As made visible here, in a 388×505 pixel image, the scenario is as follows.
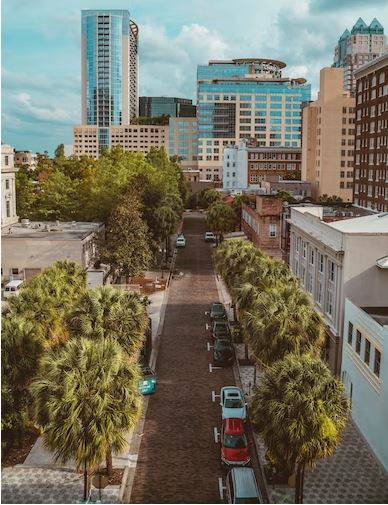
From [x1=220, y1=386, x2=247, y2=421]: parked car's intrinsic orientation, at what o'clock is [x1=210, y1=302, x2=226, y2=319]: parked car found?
[x1=210, y1=302, x2=226, y2=319]: parked car is roughly at 6 o'clock from [x1=220, y1=386, x2=247, y2=421]: parked car.

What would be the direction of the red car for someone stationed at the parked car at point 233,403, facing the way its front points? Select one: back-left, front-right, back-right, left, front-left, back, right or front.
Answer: back

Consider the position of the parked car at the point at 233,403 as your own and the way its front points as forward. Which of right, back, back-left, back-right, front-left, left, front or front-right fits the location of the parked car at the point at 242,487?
back

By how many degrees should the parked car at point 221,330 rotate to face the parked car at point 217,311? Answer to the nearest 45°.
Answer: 0° — it already faces it

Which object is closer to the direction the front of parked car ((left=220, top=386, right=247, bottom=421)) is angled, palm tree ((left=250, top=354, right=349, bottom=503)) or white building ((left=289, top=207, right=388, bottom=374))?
the white building

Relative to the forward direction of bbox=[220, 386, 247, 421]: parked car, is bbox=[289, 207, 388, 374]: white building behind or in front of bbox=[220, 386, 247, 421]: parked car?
in front

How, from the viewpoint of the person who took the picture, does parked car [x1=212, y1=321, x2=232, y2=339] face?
facing away from the viewer

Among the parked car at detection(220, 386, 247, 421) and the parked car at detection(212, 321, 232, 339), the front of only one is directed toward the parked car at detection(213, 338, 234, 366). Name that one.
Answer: the parked car at detection(220, 386, 247, 421)

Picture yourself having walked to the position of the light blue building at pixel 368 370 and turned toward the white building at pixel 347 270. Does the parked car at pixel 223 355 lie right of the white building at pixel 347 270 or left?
left

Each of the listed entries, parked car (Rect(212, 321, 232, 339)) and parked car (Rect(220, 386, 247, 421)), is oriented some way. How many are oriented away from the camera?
2

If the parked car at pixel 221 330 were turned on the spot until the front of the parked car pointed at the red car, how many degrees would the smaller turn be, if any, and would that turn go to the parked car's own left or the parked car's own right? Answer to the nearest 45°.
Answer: approximately 180°

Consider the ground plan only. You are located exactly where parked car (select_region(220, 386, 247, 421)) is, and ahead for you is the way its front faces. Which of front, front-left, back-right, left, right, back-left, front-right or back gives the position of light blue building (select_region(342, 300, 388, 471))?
left

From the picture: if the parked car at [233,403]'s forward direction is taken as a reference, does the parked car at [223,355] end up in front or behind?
in front
